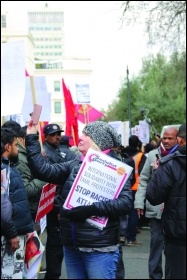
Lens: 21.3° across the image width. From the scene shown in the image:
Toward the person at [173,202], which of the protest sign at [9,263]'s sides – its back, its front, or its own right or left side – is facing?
left

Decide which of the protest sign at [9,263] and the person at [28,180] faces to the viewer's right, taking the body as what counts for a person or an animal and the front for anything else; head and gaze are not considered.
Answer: the person

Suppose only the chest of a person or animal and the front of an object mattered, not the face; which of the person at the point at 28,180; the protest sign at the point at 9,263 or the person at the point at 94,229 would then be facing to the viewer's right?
the person at the point at 28,180

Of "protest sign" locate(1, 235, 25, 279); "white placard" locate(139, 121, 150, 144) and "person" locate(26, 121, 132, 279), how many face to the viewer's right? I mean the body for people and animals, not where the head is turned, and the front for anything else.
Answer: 0

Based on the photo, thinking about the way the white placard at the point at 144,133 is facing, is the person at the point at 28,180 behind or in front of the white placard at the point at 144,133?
in front

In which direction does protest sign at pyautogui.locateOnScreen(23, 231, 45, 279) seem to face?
toward the camera

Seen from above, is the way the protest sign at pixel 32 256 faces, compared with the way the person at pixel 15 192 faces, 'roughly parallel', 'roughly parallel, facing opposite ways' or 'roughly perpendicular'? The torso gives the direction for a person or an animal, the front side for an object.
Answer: roughly perpendicular

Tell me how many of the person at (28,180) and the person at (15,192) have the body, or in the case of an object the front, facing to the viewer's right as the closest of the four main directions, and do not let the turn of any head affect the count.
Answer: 2

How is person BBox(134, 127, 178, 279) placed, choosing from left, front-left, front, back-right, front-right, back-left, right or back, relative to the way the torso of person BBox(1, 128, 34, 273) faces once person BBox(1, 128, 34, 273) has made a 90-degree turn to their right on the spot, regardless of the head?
back-left

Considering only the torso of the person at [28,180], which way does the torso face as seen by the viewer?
to the viewer's right

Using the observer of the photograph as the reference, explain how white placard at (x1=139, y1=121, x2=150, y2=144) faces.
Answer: facing the viewer

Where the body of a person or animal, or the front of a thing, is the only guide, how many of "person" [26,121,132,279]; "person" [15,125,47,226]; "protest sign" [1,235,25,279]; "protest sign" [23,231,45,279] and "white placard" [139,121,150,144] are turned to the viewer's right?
1

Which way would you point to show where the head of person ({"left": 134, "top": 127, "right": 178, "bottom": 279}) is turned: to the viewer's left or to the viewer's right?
to the viewer's left

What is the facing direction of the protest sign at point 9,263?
toward the camera

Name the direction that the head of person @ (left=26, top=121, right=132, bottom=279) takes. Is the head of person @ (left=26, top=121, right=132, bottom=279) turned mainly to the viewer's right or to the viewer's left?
to the viewer's left
